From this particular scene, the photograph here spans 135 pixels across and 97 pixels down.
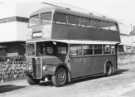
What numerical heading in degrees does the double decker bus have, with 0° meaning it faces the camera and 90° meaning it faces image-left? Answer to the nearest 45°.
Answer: approximately 45°

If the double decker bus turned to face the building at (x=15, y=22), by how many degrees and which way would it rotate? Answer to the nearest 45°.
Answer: approximately 90° to its right
